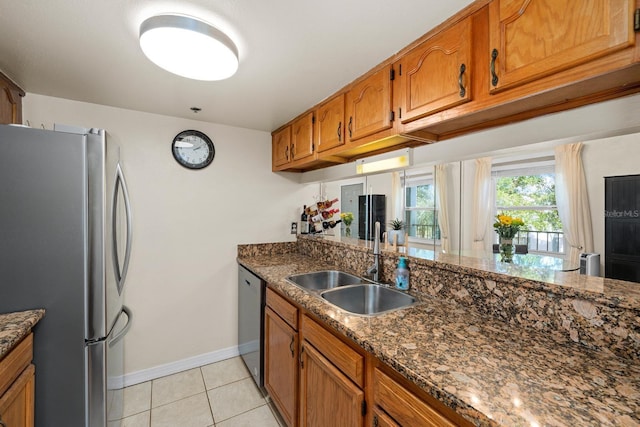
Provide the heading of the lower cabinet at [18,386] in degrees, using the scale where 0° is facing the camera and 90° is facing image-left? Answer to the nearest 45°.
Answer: approximately 270°

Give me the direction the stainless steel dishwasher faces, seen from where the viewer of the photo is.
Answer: facing to the left of the viewer

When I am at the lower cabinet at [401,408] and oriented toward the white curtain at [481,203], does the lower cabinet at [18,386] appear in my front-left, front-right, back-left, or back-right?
back-left

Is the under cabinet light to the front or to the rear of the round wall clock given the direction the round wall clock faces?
to the front

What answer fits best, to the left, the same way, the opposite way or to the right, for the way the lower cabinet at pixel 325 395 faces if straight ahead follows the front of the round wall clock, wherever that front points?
to the right

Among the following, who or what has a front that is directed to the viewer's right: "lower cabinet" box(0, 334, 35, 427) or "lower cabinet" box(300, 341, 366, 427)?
"lower cabinet" box(0, 334, 35, 427)

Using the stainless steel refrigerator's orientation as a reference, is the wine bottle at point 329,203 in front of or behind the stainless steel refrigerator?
in front

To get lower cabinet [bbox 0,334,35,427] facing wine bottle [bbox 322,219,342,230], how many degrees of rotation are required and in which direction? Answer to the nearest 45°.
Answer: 0° — it already faces it

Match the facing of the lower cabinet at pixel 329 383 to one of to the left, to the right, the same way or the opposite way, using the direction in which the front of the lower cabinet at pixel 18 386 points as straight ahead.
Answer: the opposite way

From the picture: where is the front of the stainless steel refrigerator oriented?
to the viewer's right

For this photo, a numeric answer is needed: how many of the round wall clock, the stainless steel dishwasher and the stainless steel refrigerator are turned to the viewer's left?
1

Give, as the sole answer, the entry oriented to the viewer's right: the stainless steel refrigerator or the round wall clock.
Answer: the stainless steel refrigerator

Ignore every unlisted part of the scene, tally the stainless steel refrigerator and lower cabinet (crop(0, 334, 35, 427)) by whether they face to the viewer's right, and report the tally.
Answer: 2

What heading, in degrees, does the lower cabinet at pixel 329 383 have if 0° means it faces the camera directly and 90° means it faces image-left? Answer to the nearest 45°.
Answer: approximately 45°

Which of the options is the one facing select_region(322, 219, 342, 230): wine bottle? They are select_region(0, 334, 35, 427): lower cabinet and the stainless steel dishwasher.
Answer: the lower cabinet

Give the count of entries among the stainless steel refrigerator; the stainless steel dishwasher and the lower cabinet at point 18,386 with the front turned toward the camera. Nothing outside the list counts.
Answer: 0

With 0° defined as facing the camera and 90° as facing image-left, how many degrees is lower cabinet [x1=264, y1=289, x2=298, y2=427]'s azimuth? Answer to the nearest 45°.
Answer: approximately 45°
